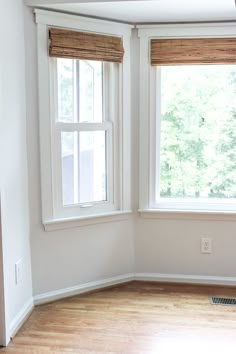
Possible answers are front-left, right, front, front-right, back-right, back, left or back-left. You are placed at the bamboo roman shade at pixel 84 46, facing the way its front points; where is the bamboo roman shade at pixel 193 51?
front-left

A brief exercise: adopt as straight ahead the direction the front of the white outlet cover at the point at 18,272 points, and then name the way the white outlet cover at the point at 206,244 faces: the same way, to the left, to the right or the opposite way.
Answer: to the right

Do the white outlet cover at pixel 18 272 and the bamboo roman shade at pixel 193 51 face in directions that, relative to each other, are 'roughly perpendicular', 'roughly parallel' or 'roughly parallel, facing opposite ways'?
roughly perpendicular

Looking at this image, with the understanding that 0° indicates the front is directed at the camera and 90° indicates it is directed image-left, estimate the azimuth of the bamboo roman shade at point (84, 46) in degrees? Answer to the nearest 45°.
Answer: approximately 315°

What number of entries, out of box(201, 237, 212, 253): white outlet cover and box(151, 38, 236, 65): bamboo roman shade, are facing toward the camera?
2
